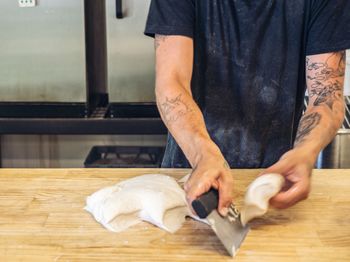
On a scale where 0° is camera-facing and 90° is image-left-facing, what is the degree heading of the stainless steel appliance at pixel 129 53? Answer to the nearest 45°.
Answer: approximately 0°

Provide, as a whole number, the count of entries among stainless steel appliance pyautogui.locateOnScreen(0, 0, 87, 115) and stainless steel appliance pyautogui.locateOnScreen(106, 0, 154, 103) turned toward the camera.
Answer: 2

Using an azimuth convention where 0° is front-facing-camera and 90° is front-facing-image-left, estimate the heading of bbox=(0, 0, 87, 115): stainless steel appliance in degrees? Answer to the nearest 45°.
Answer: approximately 0°
